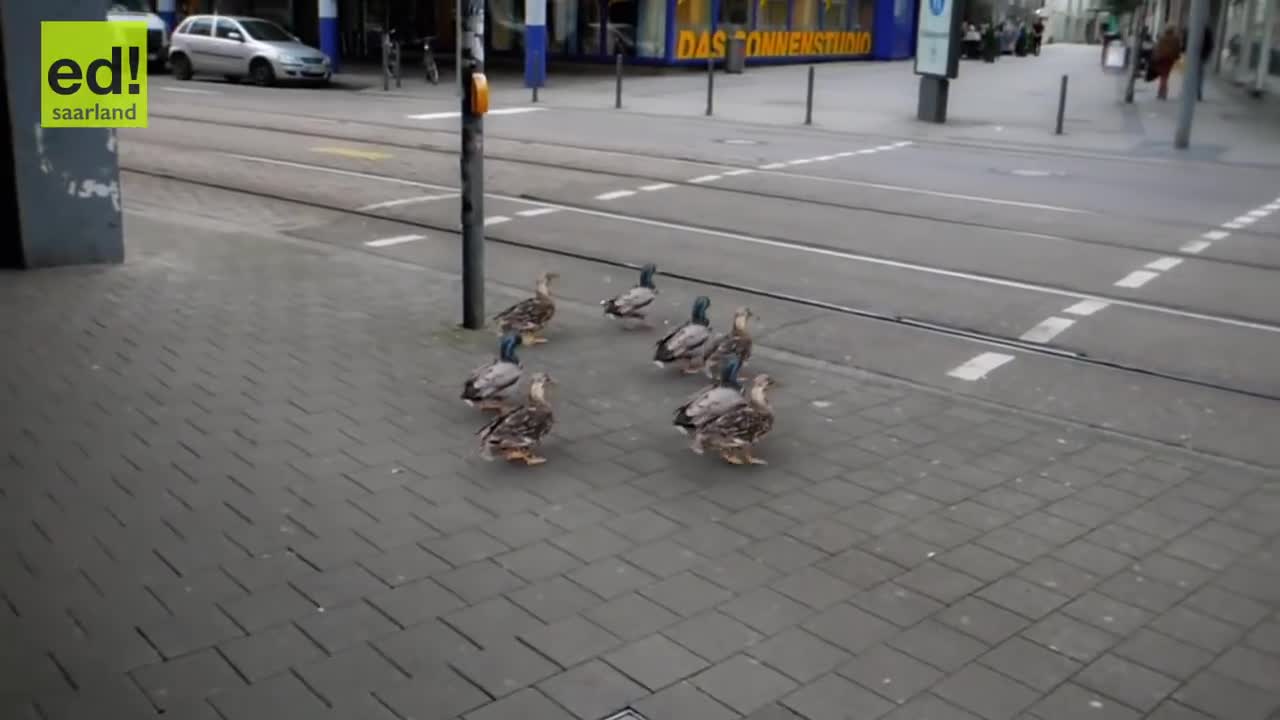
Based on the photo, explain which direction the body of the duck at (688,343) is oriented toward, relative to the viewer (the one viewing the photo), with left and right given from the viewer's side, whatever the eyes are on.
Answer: facing to the right of the viewer

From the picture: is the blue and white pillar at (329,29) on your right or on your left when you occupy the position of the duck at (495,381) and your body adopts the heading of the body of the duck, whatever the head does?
on your left

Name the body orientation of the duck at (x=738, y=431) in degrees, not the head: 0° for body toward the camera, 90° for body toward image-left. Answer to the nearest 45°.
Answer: approximately 270°

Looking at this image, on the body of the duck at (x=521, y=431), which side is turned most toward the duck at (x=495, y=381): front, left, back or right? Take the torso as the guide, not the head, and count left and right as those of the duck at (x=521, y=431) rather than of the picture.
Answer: left

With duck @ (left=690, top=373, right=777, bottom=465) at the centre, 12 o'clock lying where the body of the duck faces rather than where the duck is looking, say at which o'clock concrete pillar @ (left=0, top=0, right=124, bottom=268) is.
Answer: The concrete pillar is roughly at 7 o'clock from the duck.

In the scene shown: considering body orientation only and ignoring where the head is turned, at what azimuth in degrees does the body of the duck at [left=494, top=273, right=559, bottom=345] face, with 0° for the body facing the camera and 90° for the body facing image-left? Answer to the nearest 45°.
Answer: approximately 270°

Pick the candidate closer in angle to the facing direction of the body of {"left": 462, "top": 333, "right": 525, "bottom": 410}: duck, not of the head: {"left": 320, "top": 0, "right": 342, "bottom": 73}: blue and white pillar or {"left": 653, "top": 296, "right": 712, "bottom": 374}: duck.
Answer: the duck

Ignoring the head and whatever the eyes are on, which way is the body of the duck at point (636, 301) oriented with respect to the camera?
to the viewer's right

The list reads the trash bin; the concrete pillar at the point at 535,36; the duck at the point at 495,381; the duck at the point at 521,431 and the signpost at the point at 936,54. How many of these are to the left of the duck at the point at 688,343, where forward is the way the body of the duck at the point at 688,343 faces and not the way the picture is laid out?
3

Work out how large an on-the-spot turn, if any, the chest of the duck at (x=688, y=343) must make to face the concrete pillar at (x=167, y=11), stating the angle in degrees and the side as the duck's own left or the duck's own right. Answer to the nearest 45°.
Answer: approximately 135° to the duck's own left
